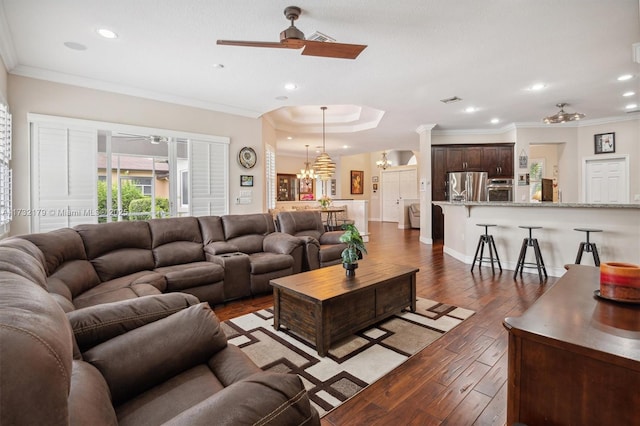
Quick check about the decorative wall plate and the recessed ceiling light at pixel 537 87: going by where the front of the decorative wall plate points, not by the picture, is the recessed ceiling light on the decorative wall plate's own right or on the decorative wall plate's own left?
on the decorative wall plate's own left

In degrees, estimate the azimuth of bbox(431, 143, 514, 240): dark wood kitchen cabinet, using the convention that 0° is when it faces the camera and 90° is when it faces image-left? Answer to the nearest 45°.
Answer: approximately 0°

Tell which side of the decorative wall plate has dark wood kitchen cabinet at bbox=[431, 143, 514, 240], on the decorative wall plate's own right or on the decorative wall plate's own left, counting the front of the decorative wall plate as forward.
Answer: on the decorative wall plate's own left

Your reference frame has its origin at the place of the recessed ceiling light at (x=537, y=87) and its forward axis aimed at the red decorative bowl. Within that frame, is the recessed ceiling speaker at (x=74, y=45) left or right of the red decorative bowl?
right
